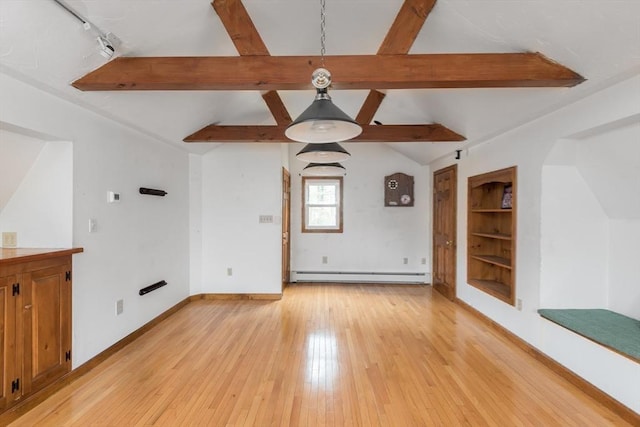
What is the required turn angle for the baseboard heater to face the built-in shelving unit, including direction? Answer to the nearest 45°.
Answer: approximately 45° to its left

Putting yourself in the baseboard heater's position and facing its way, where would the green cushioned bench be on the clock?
The green cushioned bench is roughly at 11 o'clock from the baseboard heater.

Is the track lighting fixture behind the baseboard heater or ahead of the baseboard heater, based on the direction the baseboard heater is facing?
ahead

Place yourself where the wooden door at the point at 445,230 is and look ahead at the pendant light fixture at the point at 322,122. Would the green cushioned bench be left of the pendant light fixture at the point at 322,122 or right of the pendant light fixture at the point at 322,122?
left

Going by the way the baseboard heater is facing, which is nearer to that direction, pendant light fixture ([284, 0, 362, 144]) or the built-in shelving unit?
the pendant light fixture

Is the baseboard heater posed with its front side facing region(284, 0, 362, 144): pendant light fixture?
yes

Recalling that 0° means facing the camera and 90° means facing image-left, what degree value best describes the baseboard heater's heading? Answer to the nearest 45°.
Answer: approximately 0°

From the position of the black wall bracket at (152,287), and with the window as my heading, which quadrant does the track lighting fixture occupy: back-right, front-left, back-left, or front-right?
back-right

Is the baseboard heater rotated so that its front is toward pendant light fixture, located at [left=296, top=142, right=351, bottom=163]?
yes

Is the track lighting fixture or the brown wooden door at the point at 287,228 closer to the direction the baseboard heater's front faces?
the track lighting fixture

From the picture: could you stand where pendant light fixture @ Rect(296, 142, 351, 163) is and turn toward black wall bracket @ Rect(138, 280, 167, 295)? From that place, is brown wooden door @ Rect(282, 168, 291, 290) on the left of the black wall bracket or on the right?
right

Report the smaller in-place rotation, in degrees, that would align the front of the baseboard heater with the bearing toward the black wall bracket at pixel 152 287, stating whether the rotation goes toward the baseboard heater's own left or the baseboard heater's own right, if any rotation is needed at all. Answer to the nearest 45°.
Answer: approximately 45° to the baseboard heater's own right

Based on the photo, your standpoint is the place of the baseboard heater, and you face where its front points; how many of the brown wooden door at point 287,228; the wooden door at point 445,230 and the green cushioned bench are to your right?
1
